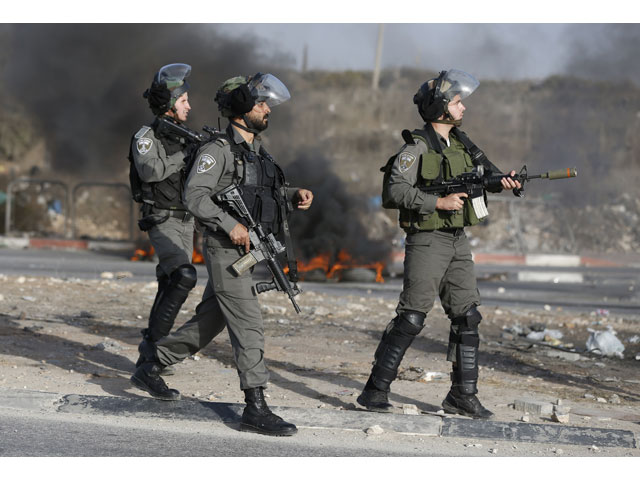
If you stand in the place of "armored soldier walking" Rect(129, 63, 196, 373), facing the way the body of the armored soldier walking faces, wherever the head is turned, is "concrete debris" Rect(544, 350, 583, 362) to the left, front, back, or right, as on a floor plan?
front

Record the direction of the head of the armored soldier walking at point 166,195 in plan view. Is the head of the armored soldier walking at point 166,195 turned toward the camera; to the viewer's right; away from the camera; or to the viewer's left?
to the viewer's right

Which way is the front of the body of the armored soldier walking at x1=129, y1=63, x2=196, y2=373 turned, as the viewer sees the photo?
to the viewer's right

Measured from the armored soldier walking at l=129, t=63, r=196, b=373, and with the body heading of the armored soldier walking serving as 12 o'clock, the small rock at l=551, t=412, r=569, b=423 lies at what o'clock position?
The small rock is roughly at 1 o'clock from the armored soldier walking.

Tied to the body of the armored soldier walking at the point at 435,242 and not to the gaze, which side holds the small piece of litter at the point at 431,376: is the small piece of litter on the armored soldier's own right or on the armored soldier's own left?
on the armored soldier's own left

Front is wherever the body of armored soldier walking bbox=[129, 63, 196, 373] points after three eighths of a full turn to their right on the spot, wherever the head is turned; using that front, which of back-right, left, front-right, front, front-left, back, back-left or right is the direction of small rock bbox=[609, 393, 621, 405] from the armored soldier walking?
back-left

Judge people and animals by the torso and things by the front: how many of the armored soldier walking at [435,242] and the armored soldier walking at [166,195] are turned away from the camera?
0

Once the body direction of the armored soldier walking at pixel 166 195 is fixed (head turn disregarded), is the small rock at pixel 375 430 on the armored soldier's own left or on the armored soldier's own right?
on the armored soldier's own right

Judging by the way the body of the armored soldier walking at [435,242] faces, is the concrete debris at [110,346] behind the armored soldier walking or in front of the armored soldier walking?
behind

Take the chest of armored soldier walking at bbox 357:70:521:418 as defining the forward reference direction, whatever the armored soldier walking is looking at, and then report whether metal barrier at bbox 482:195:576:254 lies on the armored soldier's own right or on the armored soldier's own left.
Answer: on the armored soldier's own left

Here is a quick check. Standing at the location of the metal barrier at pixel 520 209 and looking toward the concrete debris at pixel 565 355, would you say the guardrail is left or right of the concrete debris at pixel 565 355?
right

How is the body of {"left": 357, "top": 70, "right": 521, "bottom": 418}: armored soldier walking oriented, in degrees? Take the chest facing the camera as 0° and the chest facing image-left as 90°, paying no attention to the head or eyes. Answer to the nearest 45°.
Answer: approximately 315°

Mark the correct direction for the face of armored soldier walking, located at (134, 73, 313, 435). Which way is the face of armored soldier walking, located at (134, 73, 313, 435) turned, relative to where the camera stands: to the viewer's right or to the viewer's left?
to the viewer's right

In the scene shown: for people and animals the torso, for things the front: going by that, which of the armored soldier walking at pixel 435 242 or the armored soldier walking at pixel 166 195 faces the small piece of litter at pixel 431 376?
the armored soldier walking at pixel 166 195
